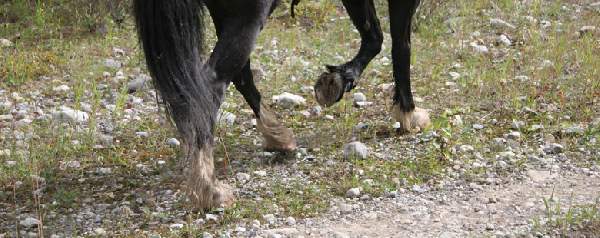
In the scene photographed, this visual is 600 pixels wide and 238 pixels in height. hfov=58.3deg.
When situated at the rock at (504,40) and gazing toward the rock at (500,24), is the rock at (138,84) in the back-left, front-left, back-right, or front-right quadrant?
back-left

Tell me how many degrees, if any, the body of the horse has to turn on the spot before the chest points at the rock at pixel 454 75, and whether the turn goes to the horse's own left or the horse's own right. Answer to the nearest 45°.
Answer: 0° — it already faces it

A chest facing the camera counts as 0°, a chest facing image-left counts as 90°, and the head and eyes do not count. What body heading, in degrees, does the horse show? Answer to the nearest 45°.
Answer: approximately 225°
